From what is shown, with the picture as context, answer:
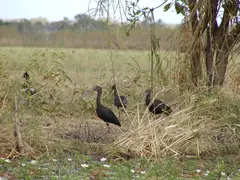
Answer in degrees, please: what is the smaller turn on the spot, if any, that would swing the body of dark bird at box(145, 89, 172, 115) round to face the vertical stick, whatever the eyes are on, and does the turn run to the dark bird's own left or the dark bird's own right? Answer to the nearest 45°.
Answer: approximately 45° to the dark bird's own left
